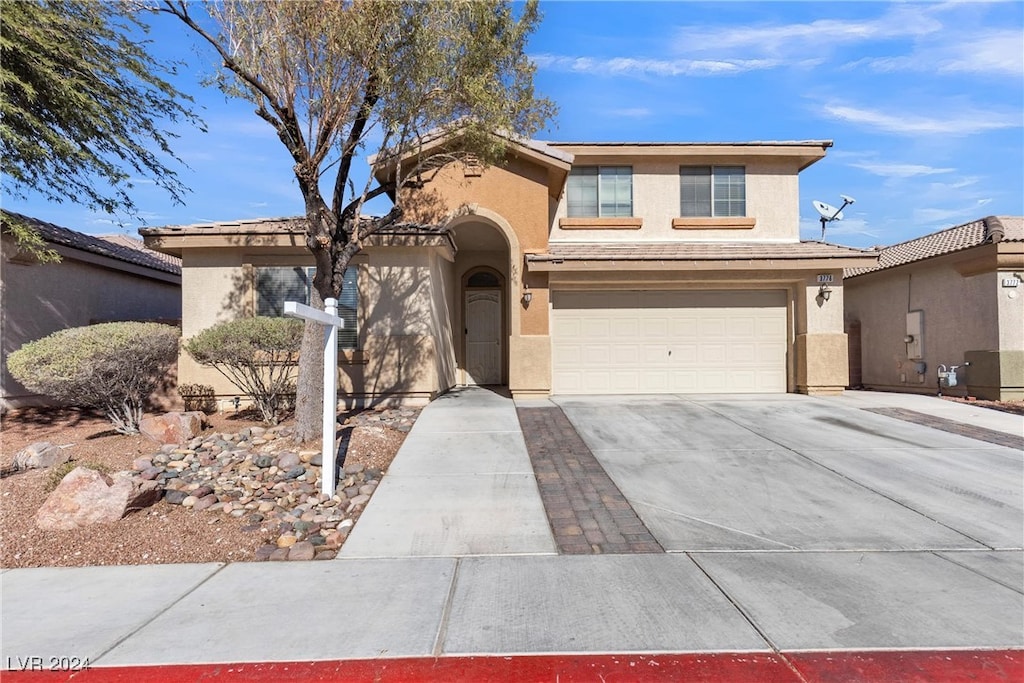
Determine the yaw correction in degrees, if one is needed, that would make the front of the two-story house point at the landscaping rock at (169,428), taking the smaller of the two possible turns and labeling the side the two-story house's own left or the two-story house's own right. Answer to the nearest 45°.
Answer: approximately 45° to the two-story house's own right

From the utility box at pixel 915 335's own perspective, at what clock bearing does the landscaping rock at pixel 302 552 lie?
The landscaping rock is roughly at 11 o'clock from the utility box.

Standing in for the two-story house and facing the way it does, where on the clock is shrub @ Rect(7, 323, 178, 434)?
The shrub is roughly at 2 o'clock from the two-story house.

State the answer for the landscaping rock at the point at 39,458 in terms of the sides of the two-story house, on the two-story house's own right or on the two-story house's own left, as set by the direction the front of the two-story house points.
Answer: on the two-story house's own right

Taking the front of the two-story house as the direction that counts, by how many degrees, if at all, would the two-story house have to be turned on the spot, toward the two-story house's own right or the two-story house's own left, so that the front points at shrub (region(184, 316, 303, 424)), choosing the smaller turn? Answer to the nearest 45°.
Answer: approximately 45° to the two-story house's own right

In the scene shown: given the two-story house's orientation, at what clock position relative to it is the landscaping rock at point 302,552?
The landscaping rock is roughly at 1 o'clock from the two-story house.

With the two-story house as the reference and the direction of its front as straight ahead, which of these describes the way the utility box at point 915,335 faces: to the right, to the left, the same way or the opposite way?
to the right

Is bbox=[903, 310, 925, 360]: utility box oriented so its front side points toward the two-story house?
yes

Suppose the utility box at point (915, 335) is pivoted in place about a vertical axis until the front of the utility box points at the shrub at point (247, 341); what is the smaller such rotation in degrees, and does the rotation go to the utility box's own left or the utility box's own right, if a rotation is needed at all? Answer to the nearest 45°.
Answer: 0° — it already faces it

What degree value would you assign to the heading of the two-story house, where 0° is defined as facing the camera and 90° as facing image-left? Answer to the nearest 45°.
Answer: approximately 0°
